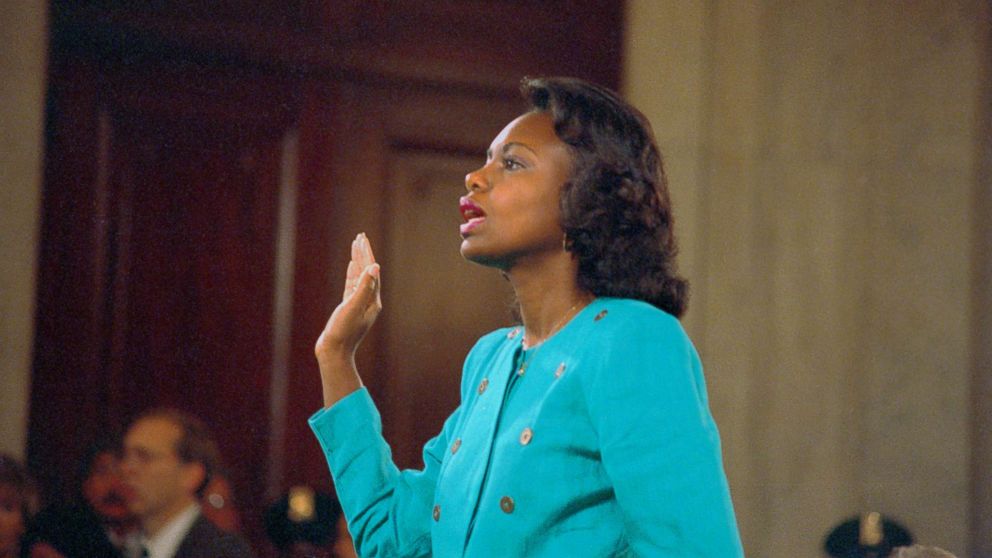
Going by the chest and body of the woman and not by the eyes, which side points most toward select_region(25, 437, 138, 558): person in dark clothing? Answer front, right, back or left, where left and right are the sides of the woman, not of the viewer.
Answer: right

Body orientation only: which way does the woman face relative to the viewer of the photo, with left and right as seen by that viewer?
facing the viewer and to the left of the viewer

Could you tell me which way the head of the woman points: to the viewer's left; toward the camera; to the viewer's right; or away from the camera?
to the viewer's left
